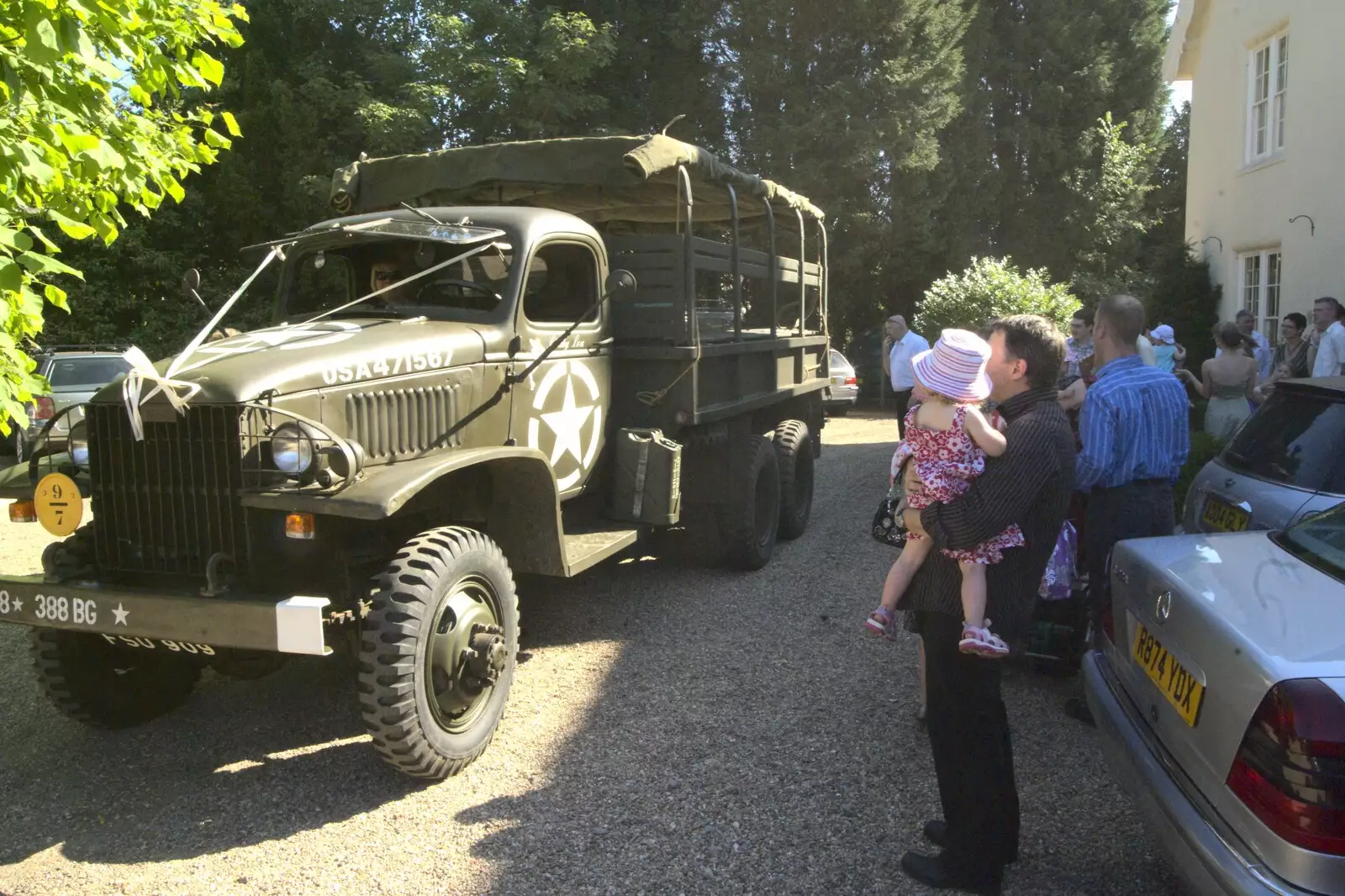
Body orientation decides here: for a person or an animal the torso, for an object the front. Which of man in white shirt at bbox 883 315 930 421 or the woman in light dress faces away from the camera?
the woman in light dress

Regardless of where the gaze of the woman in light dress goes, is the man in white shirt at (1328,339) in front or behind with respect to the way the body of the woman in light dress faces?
in front

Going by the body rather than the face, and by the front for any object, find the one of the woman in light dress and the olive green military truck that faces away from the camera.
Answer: the woman in light dress

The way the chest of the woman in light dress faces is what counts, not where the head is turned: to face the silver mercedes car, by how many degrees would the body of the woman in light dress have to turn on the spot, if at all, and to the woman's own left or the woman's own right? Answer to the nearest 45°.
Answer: approximately 180°

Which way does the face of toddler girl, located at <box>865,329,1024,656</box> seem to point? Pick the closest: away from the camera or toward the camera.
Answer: away from the camera

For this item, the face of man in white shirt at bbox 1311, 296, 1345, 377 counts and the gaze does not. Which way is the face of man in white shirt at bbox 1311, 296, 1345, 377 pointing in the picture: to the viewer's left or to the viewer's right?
to the viewer's left

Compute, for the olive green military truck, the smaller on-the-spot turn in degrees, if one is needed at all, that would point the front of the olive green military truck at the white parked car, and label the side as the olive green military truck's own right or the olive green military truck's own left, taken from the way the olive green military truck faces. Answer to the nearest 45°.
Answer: approximately 180°
